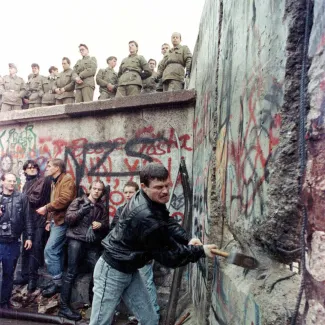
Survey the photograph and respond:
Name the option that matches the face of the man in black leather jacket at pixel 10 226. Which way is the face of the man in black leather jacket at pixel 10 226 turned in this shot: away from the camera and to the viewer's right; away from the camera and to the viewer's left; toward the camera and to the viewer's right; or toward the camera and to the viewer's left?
toward the camera and to the viewer's right

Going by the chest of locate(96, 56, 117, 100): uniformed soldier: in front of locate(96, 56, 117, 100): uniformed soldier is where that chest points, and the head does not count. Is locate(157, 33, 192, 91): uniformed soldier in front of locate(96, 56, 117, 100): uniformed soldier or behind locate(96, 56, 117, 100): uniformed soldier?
in front

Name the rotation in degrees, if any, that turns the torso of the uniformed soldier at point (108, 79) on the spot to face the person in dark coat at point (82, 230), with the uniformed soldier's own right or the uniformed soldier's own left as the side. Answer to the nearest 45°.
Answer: approximately 45° to the uniformed soldier's own right

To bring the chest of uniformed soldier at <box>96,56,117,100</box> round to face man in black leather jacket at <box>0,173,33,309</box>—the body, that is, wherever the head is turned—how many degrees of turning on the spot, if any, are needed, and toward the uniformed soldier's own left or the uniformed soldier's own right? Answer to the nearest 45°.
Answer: approximately 45° to the uniformed soldier's own right

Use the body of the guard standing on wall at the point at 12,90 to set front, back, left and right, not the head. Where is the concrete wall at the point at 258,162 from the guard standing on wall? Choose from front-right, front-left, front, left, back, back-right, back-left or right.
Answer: front

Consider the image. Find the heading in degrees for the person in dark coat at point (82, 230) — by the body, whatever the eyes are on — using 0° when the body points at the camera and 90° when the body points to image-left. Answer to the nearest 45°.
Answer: approximately 315°

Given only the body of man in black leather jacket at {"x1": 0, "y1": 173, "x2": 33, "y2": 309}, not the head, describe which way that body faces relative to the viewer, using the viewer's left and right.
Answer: facing the viewer

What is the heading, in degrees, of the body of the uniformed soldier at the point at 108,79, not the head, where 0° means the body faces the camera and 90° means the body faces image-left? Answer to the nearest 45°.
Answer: approximately 315°

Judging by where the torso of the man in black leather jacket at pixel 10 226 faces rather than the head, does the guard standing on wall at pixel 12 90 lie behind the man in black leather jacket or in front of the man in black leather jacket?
behind

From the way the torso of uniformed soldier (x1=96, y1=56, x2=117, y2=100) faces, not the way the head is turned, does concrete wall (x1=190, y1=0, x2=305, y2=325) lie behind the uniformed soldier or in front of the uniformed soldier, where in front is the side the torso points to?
in front

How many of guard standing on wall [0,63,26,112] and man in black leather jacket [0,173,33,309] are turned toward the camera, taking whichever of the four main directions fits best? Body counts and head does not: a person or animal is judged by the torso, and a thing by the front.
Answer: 2

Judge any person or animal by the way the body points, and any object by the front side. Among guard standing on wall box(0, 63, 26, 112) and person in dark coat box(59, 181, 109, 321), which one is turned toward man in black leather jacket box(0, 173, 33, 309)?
the guard standing on wall
